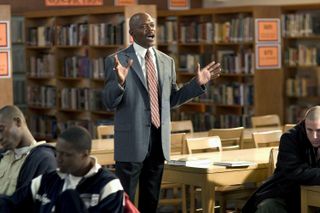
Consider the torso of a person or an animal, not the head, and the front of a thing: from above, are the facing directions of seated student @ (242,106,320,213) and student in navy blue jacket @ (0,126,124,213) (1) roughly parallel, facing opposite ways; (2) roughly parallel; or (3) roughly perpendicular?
roughly perpendicular

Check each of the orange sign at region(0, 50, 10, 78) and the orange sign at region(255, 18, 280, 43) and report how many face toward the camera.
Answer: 2

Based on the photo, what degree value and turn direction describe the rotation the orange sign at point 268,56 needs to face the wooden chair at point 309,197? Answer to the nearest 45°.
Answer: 0° — it already faces it

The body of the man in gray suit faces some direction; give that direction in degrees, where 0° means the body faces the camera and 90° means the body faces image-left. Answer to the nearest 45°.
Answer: approximately 315°

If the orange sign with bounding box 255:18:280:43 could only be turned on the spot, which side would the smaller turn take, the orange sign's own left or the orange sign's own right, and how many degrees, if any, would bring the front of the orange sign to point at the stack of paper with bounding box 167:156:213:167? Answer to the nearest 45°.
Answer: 0° — it already faces it

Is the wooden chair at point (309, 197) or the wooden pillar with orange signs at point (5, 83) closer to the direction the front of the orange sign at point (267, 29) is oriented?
the wooden chair
